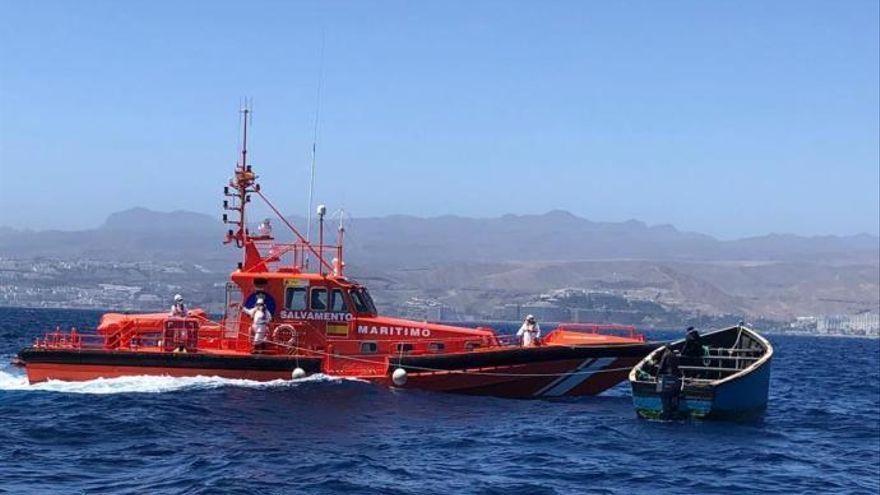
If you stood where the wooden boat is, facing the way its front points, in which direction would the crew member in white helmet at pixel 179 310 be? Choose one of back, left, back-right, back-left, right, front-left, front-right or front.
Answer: back-left

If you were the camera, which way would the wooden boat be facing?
facing away from the viewer and to the right of the viewer

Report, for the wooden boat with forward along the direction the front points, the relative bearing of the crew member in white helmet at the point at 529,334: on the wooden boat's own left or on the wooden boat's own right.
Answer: on the wooden boat's own left

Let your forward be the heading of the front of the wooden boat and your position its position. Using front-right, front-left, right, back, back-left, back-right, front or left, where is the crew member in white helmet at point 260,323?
back-left
